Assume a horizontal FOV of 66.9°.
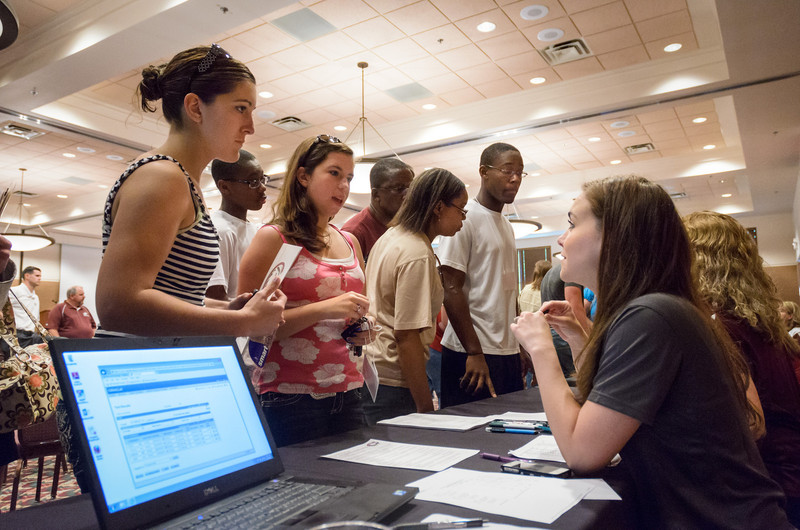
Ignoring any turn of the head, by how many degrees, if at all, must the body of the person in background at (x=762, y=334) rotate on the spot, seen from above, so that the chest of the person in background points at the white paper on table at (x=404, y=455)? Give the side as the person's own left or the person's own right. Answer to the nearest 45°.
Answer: approximately 90° to the person's own left

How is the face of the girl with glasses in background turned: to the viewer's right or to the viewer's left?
to the viewer's right

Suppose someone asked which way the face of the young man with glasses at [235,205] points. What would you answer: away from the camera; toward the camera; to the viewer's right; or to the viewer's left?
to the viewer's right

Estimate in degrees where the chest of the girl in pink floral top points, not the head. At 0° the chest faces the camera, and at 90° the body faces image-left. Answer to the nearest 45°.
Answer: approximately 315°

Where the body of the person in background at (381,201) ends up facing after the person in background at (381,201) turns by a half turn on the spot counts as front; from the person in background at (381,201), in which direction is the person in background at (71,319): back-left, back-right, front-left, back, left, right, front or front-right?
front

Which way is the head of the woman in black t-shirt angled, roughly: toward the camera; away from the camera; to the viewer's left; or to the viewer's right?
to the viewer's left

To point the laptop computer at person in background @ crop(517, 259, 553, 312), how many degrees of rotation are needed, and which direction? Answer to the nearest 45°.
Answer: approximately 90° to its left

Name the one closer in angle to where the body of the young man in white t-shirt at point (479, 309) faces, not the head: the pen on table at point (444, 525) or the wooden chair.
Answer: the pen on table
